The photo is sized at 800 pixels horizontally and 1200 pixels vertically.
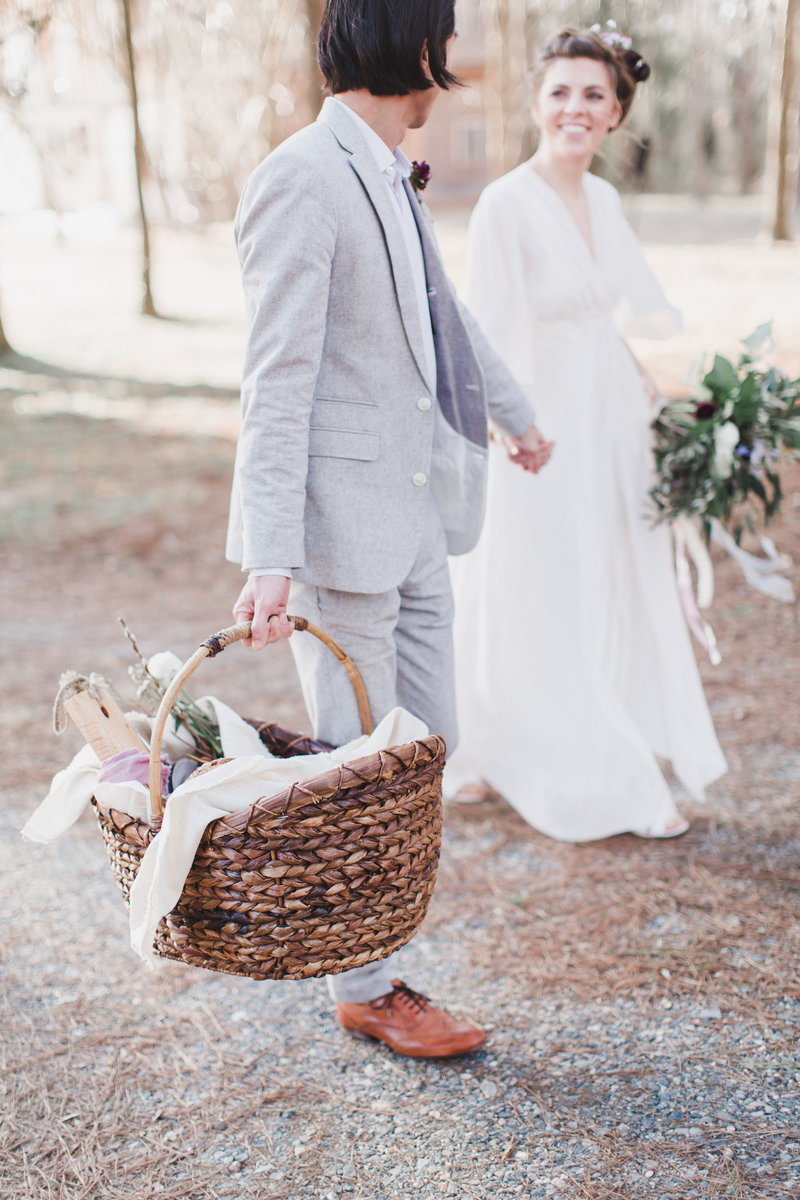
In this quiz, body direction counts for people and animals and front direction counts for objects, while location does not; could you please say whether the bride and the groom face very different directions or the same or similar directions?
same or similar directions

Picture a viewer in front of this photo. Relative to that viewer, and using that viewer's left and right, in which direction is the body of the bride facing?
facing the viewer and to the right of the viewer

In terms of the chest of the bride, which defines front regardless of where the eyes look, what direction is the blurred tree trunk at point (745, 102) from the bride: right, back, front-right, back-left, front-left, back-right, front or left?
back-left

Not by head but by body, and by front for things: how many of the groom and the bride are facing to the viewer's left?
0

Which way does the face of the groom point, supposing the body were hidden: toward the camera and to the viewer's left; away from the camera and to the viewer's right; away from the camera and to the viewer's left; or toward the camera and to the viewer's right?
away from the camera and to the viewer's right

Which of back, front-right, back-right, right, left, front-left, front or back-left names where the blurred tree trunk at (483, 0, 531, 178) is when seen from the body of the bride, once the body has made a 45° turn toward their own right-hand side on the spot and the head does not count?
back

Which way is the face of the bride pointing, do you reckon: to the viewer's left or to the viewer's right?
to the viewer's left
